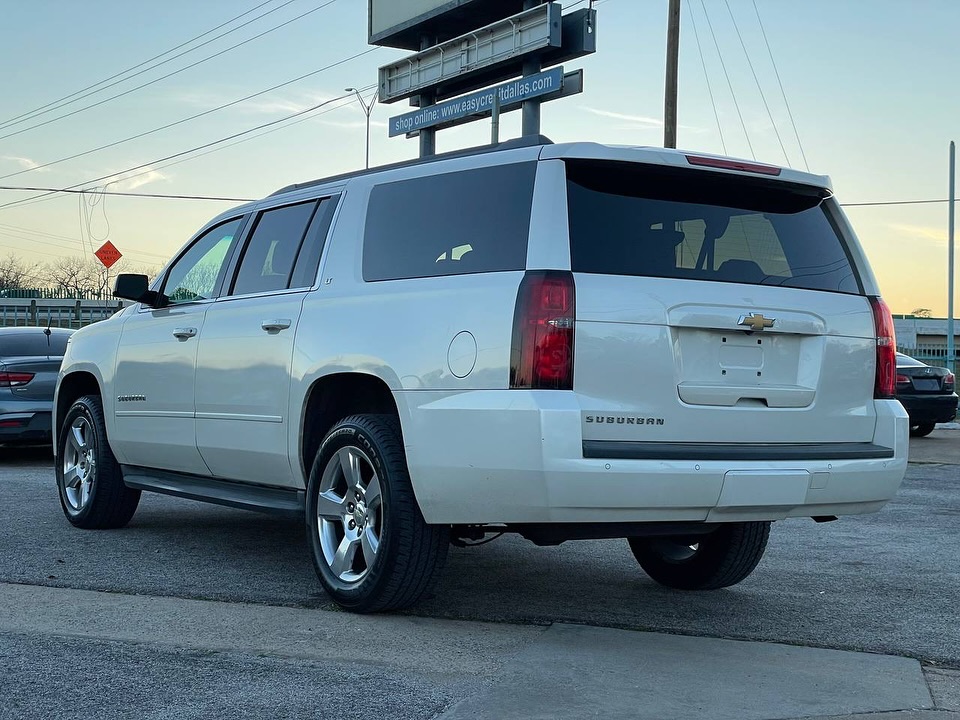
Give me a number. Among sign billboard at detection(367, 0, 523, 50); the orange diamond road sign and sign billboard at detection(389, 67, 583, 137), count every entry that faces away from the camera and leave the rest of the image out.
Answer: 0

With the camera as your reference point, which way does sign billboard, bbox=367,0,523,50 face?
facing the viewer and to the left of the viewer

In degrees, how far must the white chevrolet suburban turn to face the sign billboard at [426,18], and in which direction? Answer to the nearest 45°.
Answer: approximately 45° to its right

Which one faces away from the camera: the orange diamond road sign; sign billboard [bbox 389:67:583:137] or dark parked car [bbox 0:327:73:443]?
the dark parked car

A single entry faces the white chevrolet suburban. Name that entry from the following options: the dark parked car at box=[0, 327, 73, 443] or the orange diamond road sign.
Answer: the orange diamond road sign

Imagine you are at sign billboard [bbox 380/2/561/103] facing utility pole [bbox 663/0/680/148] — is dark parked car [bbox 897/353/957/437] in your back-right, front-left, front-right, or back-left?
front-right

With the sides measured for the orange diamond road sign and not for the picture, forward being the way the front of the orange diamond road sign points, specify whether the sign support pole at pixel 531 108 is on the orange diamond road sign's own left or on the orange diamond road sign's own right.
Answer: on the orange diamond road sign's own left

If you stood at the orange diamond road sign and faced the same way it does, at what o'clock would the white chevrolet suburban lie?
The white chevrolet suburban is roughly at 12 o'clock from the orange diamond road sign.

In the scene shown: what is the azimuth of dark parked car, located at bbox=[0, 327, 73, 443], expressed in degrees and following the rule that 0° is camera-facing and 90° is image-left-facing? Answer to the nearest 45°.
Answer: approximately 180°

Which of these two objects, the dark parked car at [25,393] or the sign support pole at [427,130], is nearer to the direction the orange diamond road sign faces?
the dark parked car

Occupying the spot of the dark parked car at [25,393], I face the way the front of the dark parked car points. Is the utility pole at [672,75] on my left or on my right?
on my right

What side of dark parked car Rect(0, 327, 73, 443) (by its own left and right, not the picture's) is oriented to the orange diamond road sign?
front

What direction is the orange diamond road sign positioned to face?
toward the camera

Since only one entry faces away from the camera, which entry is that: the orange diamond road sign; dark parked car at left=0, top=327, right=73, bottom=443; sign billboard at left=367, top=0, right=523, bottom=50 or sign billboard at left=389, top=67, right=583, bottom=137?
the dark parked car

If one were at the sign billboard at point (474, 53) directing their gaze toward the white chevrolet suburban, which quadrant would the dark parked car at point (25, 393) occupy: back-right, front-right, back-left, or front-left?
front-right

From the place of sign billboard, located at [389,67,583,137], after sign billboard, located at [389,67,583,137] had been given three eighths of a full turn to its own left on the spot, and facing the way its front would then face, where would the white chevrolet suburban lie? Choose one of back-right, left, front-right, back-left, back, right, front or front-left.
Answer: right

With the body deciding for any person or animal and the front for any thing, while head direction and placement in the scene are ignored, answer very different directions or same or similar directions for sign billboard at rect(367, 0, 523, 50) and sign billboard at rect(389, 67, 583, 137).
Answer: same or similar directions

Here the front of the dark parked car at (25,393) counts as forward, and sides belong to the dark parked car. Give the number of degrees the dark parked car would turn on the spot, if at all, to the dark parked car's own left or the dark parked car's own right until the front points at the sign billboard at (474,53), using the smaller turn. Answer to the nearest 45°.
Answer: approximately 45° to the dark parked car's own right

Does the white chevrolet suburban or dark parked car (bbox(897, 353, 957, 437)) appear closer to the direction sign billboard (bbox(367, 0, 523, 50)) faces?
the white chevrolet suburban

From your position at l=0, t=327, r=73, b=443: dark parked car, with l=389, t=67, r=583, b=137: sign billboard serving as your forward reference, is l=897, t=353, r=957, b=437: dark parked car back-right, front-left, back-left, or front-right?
front-right
